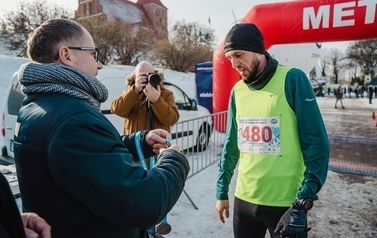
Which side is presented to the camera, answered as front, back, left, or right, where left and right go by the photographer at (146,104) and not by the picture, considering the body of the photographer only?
front

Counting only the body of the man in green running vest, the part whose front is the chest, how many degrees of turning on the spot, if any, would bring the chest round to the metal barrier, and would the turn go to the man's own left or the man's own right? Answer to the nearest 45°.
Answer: approximately 135° to the man's own right

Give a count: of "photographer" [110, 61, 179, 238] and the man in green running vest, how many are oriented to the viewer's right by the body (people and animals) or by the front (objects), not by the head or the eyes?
0

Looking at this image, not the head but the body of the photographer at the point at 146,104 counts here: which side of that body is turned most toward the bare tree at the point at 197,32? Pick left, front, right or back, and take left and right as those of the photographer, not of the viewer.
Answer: back

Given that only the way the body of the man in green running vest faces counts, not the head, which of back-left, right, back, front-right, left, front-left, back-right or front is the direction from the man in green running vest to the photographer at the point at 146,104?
right

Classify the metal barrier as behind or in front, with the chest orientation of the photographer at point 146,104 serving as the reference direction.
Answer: behind

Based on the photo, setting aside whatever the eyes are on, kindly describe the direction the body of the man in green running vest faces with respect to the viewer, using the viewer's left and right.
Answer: facing the viewer and to the left of the viewer

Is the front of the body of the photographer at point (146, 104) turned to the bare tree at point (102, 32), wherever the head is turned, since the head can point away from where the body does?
no

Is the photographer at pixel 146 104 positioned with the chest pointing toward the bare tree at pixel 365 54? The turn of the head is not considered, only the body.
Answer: no

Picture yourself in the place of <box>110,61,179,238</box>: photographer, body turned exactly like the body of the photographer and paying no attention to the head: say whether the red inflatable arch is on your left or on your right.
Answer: on your left

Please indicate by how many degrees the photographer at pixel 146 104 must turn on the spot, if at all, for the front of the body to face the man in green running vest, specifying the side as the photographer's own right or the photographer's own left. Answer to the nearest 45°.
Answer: approximately 45° to the photographer's own left

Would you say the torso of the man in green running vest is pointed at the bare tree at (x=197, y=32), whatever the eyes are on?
no

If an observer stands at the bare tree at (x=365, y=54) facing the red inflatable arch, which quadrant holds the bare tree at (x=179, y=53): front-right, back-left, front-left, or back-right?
front-right

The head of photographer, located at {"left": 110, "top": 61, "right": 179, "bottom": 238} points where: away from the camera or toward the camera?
toward the camera

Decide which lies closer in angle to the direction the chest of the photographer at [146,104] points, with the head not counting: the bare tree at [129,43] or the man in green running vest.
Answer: the man in green running vest
